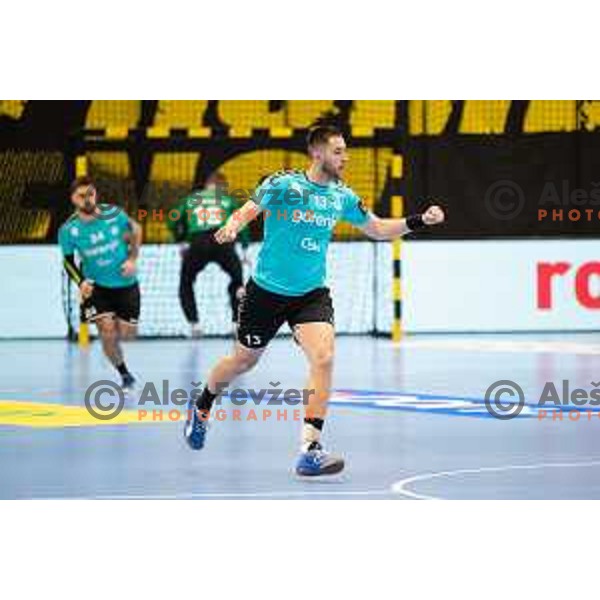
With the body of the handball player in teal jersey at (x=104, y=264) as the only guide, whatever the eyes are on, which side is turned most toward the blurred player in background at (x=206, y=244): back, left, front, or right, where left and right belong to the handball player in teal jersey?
back

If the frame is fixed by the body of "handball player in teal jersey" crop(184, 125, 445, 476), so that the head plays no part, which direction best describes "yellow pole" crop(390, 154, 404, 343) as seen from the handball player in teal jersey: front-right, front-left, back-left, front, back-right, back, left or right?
back-left

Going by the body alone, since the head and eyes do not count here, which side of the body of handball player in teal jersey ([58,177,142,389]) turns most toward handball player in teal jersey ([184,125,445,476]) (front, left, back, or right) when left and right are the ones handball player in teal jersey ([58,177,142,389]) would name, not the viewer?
front

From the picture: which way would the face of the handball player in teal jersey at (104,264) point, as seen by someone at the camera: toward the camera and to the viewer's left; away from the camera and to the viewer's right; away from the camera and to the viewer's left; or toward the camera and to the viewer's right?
toward the camera and to the viewer's right

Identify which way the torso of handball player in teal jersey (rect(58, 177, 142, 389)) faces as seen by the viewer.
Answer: toward the camera

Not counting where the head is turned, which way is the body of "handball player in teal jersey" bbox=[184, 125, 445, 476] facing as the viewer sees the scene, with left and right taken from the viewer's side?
facing the viewer and to the right of the viewer

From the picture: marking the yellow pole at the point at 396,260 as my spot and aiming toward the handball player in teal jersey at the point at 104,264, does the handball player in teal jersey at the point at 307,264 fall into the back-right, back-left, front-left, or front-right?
front-left

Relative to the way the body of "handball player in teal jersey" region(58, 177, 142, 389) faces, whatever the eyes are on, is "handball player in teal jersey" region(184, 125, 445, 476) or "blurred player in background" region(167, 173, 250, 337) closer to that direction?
the handball player in teal jersey
